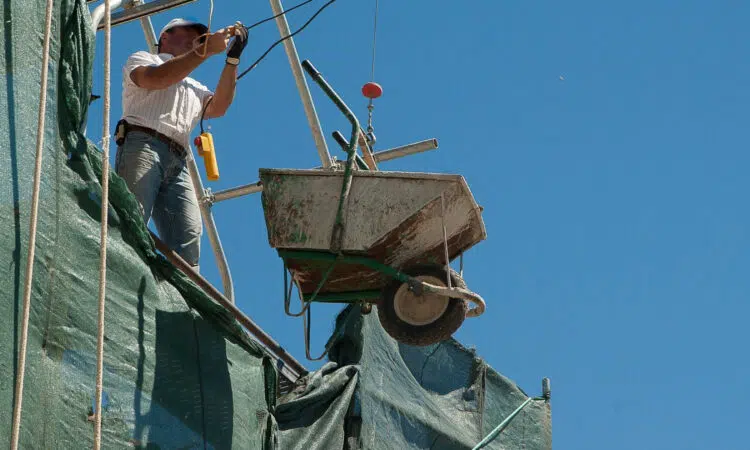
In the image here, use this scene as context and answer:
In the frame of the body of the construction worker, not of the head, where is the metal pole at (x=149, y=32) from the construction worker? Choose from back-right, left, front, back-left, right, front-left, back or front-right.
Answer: back-left

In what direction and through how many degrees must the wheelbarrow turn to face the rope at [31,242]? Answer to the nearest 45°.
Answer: approximately 135° to its right

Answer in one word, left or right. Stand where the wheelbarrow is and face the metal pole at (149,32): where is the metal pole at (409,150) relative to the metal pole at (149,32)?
right

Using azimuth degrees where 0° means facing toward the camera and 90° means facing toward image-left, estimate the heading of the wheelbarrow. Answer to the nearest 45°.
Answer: approximately 270°

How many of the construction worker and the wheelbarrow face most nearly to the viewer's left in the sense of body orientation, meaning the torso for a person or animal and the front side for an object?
0

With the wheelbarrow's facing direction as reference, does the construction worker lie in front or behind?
behind

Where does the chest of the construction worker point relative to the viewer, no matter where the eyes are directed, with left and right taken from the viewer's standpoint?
facing the viewer and to the right of the viewer
